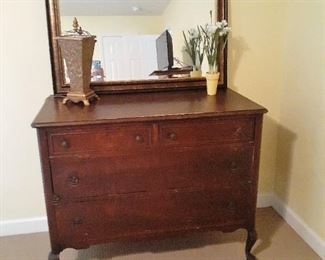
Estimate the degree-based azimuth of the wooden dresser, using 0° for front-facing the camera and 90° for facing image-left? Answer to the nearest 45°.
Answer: approximately 0°

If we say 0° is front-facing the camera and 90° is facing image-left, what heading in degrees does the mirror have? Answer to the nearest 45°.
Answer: approximately 0°
